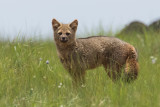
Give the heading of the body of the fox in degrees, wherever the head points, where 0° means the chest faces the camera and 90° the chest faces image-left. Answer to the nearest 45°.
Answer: approximately 90°
